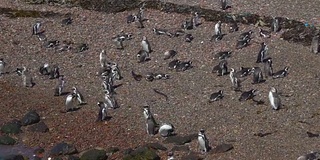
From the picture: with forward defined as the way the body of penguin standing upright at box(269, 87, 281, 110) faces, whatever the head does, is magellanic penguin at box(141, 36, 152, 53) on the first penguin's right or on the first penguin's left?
on the first penguin's right

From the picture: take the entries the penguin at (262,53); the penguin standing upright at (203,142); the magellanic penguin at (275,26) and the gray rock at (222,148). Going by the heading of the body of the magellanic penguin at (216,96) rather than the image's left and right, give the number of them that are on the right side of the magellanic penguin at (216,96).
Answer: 2

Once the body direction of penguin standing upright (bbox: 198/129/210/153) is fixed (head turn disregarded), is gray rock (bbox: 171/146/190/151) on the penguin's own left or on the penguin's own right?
on the penguin's own right

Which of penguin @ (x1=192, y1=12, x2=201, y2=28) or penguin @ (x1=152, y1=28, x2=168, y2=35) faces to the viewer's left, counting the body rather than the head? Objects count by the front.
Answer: penguin @ (x1=152, y1=28, x2=168, y2=35)

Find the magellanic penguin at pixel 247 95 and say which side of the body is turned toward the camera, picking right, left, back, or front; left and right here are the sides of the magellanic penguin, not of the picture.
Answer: right

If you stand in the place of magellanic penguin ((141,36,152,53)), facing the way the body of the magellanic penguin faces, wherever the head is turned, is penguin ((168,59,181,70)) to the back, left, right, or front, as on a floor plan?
left
